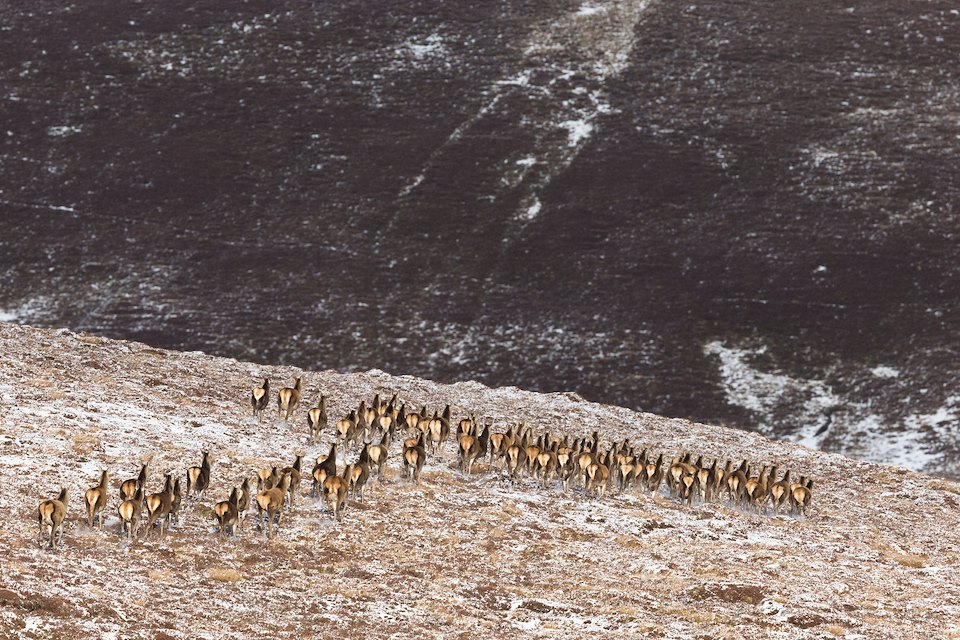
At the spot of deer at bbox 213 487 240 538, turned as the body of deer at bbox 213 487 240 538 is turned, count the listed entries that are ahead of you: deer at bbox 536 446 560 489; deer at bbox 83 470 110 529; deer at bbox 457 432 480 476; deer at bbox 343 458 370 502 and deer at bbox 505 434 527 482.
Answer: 4

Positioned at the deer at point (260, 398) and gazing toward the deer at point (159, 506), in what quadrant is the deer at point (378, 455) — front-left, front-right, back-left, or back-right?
front-left

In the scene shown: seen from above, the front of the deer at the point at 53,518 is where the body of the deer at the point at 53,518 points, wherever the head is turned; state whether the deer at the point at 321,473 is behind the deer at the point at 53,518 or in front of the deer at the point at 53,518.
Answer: in front

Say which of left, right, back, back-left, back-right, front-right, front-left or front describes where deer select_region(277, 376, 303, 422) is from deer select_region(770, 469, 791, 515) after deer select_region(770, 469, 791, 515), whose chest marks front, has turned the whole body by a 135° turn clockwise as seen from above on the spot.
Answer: right

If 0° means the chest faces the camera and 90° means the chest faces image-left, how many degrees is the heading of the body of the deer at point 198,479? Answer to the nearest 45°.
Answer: approximately 225°

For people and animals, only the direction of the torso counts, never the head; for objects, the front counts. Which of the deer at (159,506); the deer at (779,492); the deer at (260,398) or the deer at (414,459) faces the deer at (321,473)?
the deer at (159,506)

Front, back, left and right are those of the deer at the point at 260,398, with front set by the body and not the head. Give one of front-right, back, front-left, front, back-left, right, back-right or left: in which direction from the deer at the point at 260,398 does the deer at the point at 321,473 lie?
back-right

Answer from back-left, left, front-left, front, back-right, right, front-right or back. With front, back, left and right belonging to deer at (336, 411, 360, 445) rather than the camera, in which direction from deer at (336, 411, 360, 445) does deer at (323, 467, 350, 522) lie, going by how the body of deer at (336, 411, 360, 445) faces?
back-right

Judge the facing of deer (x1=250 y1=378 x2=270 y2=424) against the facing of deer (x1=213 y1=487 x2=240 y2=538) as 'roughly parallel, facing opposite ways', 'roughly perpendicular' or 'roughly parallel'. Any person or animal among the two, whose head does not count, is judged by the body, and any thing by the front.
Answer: roughly parallel

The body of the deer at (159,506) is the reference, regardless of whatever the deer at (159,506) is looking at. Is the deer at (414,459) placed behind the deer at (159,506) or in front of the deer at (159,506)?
in front

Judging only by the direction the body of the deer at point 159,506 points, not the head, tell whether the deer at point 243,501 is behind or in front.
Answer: in front

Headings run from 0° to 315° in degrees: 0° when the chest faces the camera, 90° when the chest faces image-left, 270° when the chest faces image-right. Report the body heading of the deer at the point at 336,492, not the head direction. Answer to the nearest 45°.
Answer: approximately 225°

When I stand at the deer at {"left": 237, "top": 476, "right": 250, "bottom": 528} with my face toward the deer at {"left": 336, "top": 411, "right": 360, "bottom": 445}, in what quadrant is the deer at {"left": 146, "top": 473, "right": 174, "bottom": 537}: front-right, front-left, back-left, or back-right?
back-left

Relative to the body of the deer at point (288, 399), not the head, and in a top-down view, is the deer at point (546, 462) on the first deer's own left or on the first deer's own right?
on the first deer's own right
